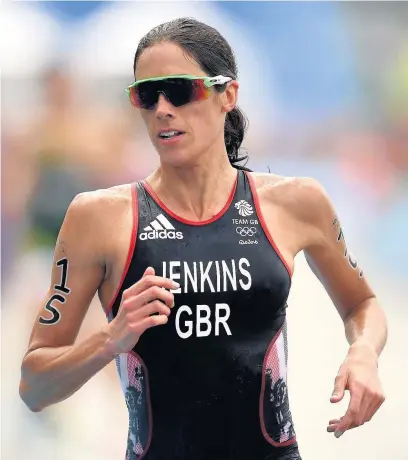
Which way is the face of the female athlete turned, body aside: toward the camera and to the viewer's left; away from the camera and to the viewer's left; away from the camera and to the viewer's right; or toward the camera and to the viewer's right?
toward the camera and to the viewer's left

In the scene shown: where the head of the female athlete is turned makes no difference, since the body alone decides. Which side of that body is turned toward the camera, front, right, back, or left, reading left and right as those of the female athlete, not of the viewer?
front
